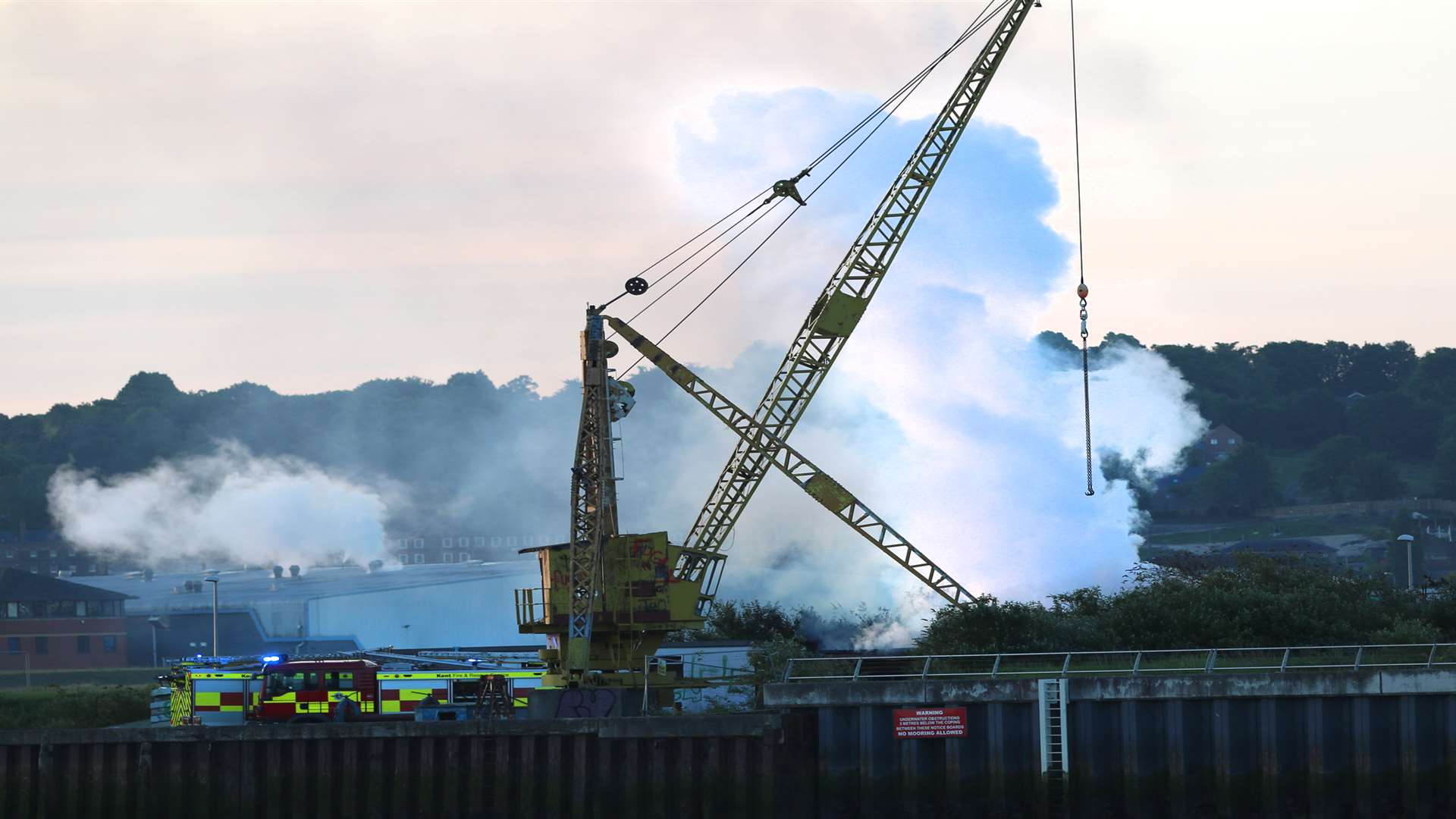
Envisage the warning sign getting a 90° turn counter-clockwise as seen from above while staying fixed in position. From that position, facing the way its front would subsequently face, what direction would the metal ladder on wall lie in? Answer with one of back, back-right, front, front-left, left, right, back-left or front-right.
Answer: front
